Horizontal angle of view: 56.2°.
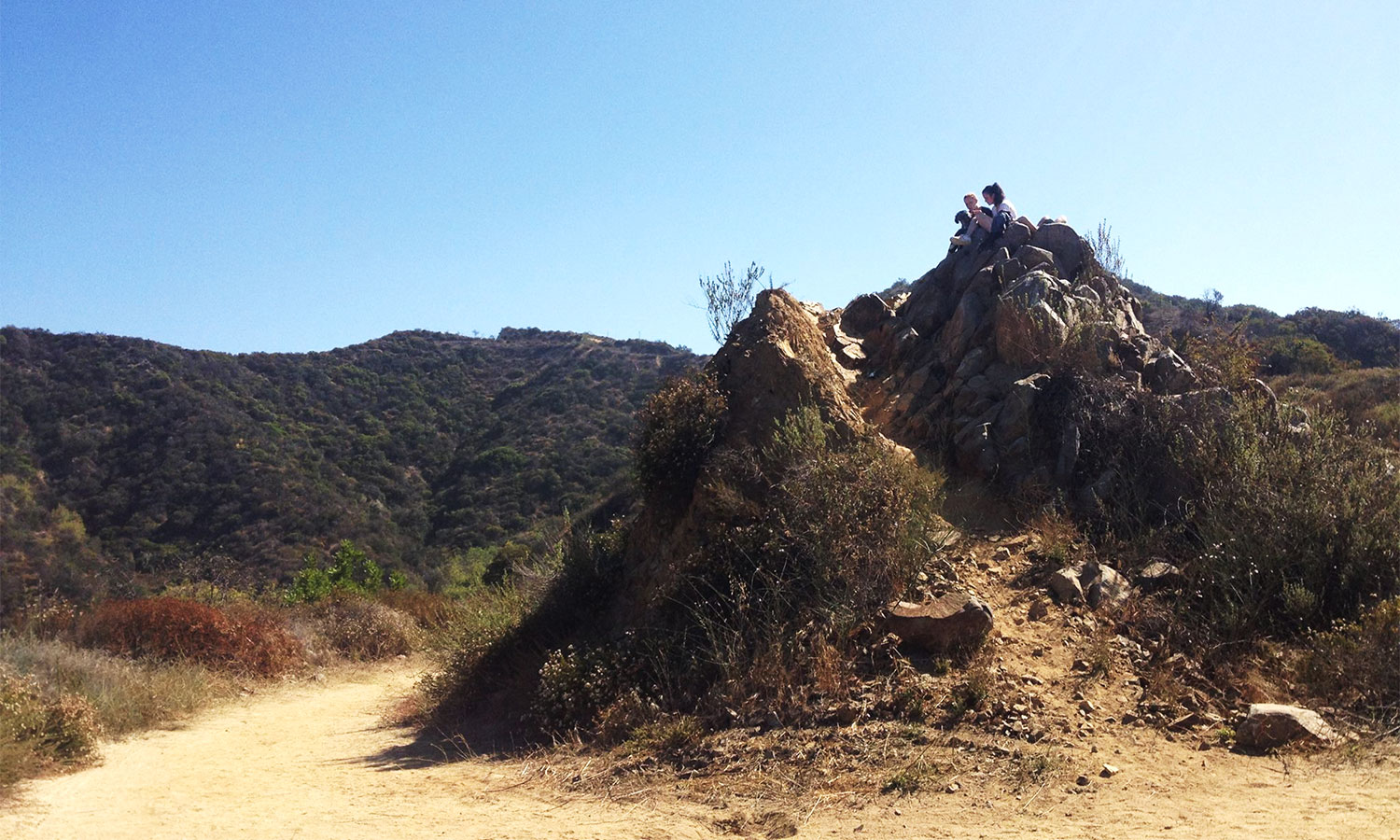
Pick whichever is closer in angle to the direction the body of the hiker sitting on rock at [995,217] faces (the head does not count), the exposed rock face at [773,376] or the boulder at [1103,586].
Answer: the exposed rock face

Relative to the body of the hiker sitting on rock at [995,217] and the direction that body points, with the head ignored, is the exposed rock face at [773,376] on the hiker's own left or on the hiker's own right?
on the hiker's own left

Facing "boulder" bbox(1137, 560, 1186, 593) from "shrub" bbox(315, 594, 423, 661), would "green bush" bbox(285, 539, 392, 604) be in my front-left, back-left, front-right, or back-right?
back-left

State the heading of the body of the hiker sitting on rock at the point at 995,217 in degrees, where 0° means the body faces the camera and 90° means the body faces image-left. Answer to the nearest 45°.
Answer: approximately 90°

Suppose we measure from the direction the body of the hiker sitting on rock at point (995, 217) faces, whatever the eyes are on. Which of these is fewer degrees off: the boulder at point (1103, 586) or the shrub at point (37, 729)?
the shrub

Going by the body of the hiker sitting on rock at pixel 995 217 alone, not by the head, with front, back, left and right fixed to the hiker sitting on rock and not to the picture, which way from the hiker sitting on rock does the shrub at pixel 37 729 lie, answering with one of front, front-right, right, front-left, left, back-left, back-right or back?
front-left

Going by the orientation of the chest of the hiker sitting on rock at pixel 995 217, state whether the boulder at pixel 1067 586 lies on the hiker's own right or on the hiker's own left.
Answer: on the hiker's own left

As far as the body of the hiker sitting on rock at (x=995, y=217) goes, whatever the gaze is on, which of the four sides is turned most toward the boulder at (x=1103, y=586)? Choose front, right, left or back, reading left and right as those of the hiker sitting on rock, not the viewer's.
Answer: left

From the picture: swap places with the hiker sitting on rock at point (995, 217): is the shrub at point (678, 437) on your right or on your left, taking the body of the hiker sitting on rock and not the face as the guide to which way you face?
on your left

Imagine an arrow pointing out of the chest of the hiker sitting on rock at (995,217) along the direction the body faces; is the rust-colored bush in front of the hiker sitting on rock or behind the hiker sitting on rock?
in front
